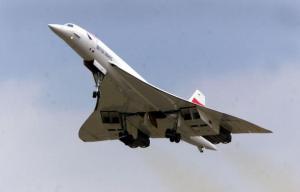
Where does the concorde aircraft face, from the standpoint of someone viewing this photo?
facing the viewer and to the left of the viewer
